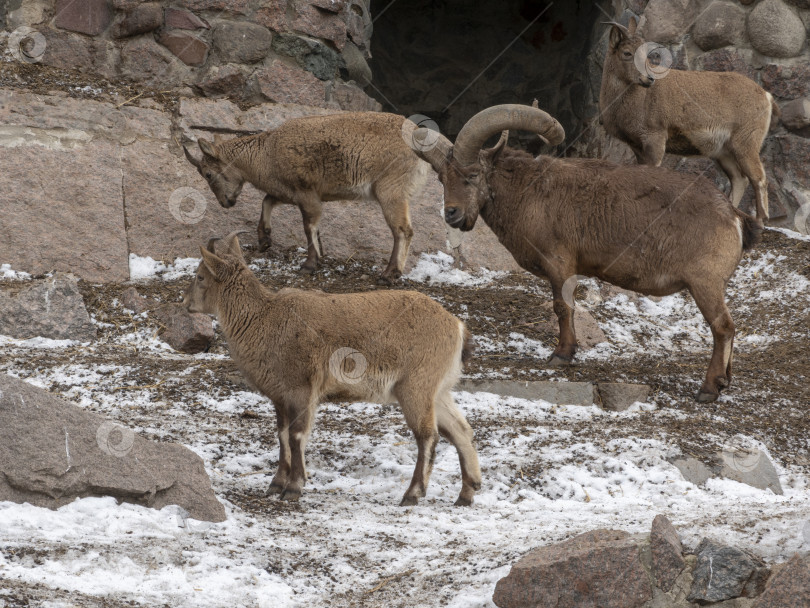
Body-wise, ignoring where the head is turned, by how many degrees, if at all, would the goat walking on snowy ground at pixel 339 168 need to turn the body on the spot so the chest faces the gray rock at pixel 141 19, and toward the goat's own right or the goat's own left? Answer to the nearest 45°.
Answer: approximately 45° to the goat's own right

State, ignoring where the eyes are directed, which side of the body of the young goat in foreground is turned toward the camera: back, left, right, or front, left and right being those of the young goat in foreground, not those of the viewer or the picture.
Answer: left

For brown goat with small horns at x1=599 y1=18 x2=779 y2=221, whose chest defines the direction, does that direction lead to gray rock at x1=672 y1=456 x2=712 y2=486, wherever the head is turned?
no

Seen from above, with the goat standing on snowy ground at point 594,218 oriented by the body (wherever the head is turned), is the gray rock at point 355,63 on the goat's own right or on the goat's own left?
on the goat's own right

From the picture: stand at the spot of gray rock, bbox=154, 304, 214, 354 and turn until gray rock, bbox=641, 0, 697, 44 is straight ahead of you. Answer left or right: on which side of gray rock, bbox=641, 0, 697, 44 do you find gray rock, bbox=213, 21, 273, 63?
left

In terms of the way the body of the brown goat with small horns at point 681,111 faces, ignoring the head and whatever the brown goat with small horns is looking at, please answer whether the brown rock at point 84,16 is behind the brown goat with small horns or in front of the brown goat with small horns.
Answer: in front

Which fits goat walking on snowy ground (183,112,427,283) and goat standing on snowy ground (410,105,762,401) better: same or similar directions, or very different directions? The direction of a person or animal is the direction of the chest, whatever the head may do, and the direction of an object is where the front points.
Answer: same or similar directions

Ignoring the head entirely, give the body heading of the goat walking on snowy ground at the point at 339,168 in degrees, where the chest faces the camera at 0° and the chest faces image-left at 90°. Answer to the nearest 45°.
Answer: approximately 90°

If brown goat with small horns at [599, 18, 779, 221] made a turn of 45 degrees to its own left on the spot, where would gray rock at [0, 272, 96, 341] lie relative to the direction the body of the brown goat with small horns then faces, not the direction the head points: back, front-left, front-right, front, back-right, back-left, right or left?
front

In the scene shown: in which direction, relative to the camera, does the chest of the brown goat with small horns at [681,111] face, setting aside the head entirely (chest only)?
to the viewer's left

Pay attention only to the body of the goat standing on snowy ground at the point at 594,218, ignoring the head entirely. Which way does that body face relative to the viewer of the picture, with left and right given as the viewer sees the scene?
facing to the left of the viewer

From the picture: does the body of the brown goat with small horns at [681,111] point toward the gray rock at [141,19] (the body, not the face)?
yes

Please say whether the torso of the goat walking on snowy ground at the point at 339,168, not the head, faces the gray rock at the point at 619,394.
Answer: no

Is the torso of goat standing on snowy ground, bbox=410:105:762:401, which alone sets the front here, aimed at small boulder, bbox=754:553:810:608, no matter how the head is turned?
no

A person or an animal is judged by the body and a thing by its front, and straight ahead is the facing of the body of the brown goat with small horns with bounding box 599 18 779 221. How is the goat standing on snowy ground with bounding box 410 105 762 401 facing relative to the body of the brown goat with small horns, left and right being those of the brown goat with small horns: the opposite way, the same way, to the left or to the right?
the same way

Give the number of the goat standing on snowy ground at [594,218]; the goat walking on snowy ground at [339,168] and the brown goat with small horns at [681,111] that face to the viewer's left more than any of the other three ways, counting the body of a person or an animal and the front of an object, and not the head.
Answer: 3
